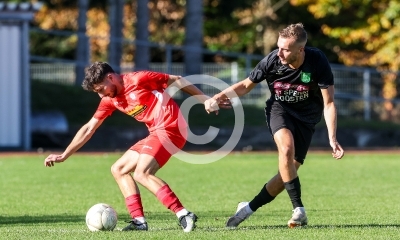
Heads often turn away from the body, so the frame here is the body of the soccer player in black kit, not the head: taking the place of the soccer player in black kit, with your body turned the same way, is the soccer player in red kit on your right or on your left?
on your right

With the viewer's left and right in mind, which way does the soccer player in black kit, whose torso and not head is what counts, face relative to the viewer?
facing the viewer

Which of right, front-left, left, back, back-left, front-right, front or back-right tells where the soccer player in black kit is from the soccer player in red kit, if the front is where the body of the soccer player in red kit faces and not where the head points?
back-left

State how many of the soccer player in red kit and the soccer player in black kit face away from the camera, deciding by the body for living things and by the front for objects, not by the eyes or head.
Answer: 0

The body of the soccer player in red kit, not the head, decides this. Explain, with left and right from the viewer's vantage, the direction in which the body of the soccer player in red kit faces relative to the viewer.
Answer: facing the viewer and to the left of the viewer
